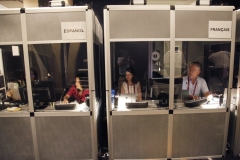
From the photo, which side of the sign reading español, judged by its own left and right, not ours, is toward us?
front

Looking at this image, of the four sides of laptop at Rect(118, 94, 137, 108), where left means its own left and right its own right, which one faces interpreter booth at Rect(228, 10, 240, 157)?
right

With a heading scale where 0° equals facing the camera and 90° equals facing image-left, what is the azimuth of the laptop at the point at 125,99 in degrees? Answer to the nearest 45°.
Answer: approximately 180°

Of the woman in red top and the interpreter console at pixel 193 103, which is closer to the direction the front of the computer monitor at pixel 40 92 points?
the woman in red top

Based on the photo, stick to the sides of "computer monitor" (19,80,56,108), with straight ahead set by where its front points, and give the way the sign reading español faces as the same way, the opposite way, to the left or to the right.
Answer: the opposite way

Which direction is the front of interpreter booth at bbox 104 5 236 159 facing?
toward the camera

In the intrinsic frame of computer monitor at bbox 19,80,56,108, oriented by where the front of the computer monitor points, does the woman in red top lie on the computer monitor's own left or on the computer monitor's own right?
on the computer monitor's own right

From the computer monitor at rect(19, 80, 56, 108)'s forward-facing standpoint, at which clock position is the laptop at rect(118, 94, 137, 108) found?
The laptop is roughly at 4 o'clock from the computer monitor.

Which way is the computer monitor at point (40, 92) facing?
away from the camera

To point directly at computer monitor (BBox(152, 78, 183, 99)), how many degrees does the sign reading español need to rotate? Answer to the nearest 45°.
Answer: approximately 90° to its left

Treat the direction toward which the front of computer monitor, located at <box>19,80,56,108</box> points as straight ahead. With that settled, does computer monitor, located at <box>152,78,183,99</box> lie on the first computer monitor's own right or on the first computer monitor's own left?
on the first computer monitor's own right

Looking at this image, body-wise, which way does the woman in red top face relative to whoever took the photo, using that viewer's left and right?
facing the viewer and to the left of the viewer
